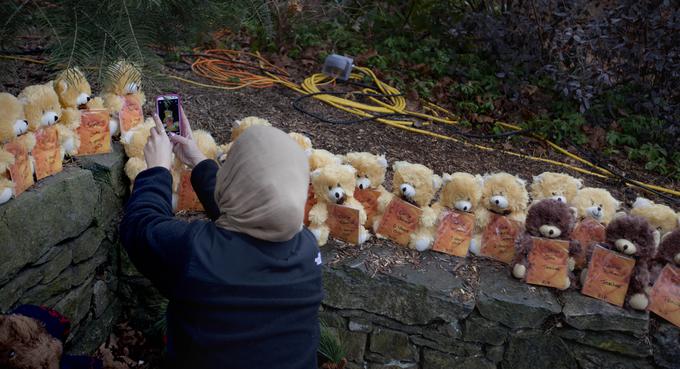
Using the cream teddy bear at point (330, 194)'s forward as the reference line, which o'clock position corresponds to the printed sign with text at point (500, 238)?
The printed sign with text is roughly at 9 o'clock from the cream teddy bear.

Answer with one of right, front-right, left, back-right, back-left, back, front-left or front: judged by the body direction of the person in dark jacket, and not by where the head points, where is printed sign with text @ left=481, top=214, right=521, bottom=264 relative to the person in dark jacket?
right

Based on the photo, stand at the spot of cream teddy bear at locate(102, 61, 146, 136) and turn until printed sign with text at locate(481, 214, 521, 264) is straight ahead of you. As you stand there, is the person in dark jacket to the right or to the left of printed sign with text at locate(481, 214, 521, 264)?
right

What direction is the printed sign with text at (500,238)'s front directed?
toward the camera

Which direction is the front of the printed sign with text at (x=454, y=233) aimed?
toward the camera

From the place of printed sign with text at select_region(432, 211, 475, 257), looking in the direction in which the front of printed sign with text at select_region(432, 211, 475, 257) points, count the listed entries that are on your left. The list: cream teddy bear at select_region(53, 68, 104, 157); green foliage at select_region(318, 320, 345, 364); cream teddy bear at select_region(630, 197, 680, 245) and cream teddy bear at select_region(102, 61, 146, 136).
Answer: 1

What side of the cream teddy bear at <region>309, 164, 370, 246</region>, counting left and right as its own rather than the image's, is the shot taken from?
front

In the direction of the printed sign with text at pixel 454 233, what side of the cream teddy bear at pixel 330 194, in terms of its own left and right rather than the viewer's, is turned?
left
